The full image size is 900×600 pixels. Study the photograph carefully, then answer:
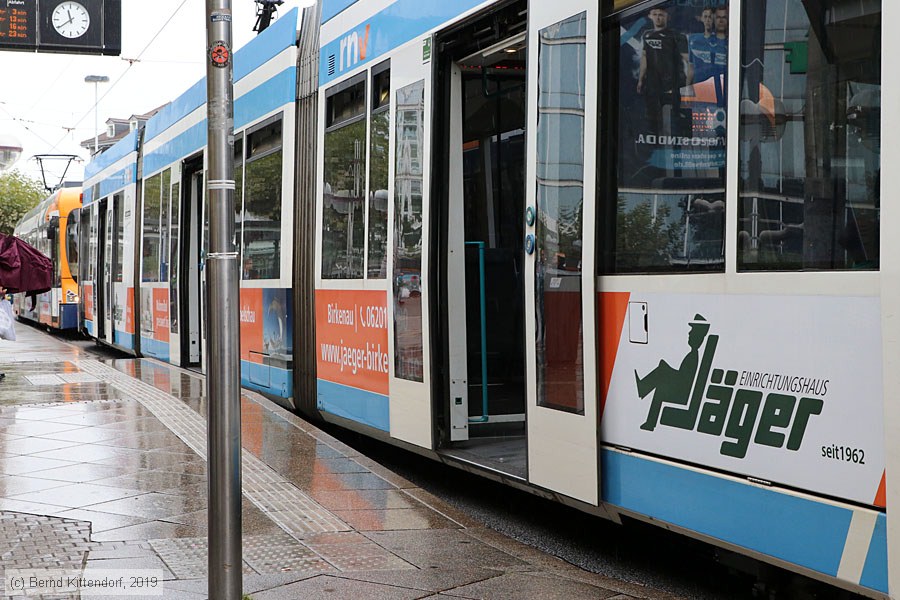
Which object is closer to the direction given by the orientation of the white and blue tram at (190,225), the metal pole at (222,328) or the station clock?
the metal pole

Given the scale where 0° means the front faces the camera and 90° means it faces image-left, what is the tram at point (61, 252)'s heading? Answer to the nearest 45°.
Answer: approximately 315°

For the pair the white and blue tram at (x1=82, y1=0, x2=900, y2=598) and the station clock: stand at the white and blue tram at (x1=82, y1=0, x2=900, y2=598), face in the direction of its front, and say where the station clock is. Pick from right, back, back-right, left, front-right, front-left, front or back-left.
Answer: back

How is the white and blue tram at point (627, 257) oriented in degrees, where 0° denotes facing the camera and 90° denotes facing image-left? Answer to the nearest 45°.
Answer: approximately 315°

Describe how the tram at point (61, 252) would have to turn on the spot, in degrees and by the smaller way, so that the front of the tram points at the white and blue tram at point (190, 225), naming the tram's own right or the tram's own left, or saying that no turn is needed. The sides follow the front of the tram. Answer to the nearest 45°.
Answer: approximately 45° to the tram's own right

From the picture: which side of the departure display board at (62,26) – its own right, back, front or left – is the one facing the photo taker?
front

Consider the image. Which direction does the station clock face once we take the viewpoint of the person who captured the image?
facing the viewer

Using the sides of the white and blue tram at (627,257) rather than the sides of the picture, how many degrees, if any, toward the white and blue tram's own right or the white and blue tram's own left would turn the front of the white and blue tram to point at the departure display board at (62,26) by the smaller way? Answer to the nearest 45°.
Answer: approximately 180°

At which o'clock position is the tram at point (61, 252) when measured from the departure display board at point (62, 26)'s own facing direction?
The tram is roughly at 6 o'clock from the departure display board.

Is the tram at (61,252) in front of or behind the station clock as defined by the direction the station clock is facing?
behind

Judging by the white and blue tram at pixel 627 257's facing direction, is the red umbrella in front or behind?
behind

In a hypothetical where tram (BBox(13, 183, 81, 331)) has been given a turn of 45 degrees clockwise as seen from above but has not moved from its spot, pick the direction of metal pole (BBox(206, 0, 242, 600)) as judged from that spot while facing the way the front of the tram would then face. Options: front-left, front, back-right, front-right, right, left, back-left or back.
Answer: front
